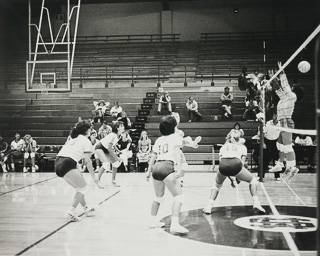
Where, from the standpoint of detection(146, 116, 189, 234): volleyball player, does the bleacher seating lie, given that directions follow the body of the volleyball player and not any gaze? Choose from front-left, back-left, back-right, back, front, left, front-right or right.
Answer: front-left

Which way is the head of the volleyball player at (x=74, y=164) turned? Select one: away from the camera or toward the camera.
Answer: away from the camera

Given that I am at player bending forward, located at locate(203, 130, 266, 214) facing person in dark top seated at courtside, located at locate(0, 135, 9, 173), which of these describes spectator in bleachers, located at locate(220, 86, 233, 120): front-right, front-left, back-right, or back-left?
front-right

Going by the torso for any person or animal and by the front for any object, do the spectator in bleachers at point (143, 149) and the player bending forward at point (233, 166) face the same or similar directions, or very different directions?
very different directions

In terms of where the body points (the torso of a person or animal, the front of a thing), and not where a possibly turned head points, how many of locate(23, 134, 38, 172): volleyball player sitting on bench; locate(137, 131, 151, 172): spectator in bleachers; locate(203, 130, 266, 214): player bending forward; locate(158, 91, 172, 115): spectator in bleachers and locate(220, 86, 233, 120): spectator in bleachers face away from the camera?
1

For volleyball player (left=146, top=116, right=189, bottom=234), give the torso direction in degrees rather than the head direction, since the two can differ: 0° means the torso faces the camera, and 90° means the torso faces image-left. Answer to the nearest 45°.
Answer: approximately 225°

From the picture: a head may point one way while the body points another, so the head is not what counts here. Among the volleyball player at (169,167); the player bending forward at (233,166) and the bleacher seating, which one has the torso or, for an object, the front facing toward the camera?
the bleacher seating

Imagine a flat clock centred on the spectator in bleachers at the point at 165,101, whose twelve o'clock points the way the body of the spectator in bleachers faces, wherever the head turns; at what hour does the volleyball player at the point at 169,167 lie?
The volleyball player is roughly at 12 o'clock from the spectator in bleachers.

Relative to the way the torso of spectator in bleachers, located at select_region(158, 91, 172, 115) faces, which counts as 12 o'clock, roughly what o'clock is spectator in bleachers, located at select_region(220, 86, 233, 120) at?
spectator in bleachers, located at select_region(220, 86, 233, 120) is roughly at 9 o'clock from spectator in bleachers, located at select_region(158, 91, 172, 115).

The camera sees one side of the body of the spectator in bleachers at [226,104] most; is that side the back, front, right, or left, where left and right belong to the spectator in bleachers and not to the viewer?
front

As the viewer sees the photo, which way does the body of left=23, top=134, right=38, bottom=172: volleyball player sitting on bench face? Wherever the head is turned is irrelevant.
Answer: toward the camera

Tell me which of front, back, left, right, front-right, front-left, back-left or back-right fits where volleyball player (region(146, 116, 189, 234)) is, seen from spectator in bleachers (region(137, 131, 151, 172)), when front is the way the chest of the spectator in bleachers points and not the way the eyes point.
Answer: front

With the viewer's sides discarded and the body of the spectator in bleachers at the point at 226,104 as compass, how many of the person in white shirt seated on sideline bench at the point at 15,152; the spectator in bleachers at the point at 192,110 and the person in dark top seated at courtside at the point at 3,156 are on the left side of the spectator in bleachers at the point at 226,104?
0

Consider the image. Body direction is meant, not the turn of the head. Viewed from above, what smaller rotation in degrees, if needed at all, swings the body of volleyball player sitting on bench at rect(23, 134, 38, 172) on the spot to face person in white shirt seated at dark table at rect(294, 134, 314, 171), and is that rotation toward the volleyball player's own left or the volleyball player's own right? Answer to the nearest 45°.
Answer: approximately 45° to the volleyball player's own left

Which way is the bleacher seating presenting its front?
toward the camera

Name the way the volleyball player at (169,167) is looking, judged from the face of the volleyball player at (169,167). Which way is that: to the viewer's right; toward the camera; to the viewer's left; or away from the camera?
away from the camera

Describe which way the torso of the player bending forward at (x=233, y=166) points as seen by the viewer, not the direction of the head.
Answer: away from the camera

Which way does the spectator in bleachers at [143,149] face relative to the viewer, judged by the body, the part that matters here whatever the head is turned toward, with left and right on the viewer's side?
facing the viewer
